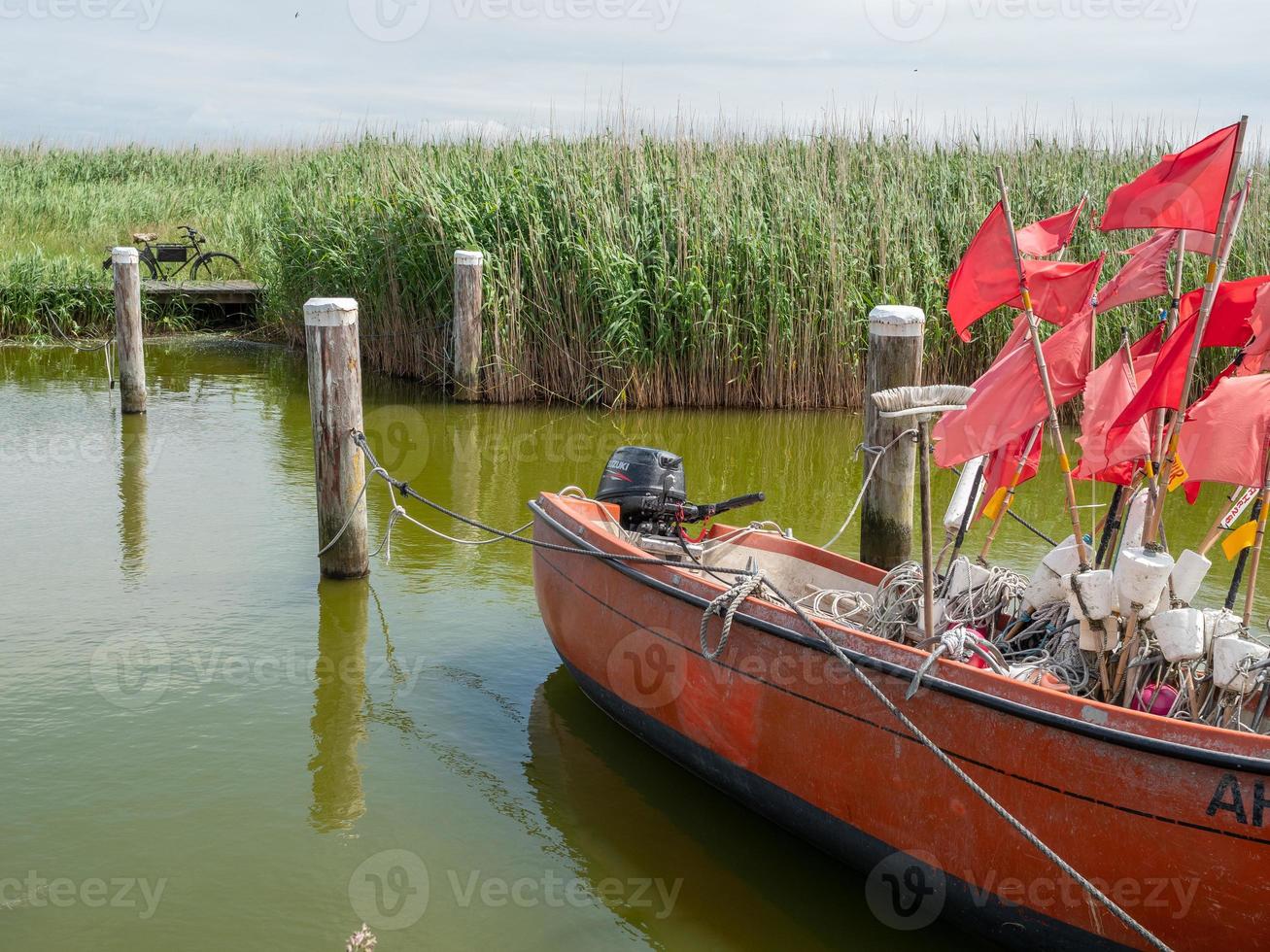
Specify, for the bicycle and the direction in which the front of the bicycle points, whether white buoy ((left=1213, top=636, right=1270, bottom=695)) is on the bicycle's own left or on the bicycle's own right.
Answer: on the bicycle's own right

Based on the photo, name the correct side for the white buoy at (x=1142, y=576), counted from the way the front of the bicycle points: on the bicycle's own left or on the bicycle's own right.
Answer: on the bicycle's own right

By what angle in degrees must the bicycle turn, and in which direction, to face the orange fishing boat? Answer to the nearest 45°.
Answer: approximately 90° to its right

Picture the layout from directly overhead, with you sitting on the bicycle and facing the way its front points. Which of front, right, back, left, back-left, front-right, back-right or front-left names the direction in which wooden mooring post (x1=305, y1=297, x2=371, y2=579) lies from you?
right

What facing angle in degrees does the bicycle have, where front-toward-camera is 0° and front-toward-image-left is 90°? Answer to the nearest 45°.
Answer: approximately 270°

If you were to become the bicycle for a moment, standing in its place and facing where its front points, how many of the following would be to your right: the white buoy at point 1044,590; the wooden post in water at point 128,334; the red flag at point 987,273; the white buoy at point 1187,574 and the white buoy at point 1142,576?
5

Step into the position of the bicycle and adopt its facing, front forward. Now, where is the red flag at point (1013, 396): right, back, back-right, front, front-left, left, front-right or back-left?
right

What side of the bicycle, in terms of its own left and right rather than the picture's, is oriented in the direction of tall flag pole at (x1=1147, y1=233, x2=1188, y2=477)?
right

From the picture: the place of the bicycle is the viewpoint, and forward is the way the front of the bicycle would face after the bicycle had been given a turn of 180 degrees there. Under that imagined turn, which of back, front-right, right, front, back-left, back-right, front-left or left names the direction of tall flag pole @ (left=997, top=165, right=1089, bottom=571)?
left

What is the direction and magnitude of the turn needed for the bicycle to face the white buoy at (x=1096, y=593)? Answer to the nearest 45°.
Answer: approximately 90° to its right

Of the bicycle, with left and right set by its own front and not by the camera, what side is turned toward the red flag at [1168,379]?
right

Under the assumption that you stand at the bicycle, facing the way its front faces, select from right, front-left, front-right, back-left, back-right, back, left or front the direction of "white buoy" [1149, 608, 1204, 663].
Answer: right

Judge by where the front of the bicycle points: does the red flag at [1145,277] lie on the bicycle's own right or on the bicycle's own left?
on the bicycle's own right

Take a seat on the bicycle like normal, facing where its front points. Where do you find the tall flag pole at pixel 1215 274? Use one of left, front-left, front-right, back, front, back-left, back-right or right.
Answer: right

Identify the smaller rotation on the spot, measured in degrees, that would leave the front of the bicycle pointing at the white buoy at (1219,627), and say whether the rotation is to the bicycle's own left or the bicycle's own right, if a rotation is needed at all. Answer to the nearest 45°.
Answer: approximately 90° to the bicycle's own right

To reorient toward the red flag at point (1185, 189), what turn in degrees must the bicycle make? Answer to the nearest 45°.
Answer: approximately 90° to its right
